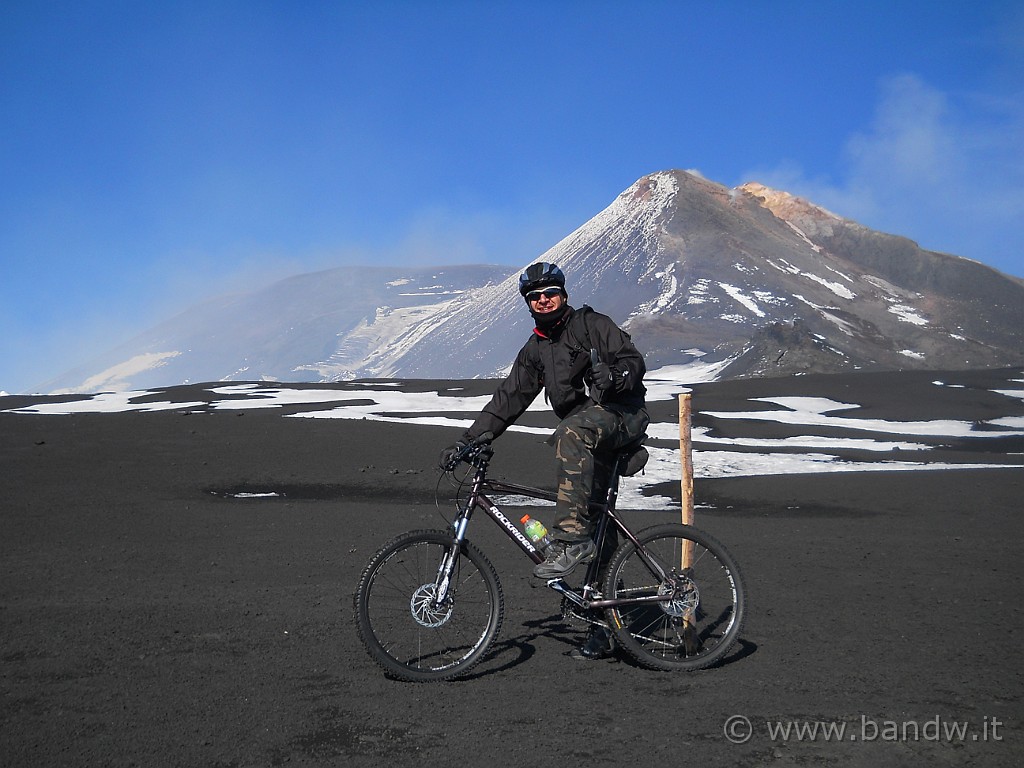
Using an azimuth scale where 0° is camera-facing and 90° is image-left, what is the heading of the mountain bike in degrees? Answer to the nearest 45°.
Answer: approximately 90°

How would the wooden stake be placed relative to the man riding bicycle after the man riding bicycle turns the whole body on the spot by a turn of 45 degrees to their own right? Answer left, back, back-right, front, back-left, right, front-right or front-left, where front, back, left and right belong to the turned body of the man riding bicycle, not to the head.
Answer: back-right

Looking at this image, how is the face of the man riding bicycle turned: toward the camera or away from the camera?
toward the camera

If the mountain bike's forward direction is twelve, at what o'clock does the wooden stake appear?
The wooden stake is roughly at 5 o'clock from the mountain bike.

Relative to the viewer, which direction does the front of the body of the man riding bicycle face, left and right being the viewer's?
facing the viewer and to the left of the viewer
